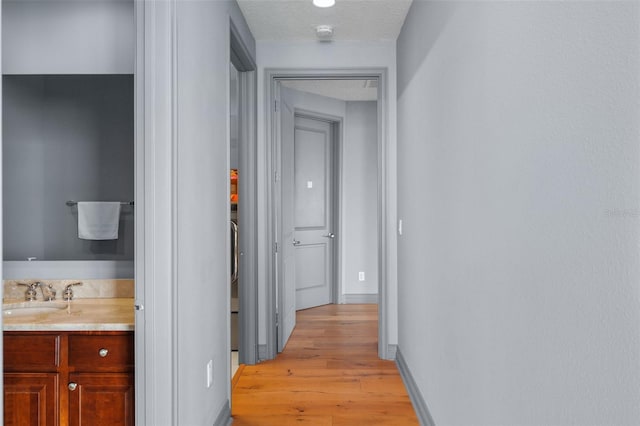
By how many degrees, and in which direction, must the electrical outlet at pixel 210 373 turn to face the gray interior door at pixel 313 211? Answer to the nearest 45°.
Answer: approximately 90° to its left

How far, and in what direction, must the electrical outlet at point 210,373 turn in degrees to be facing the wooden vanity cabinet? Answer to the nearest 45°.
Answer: approximately 135° to its right

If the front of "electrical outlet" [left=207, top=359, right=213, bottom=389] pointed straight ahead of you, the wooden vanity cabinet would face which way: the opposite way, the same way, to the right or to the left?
to the right

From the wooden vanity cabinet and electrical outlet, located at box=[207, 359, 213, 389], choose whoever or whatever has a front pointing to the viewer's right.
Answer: the electrical outlet

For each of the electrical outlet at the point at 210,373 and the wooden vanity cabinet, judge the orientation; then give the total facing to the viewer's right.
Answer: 1

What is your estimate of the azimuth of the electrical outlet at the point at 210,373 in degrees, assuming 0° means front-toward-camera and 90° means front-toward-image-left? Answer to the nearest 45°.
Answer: approximately 270°

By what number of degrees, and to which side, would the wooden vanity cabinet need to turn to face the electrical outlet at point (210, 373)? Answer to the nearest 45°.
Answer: approximately 135° to its left

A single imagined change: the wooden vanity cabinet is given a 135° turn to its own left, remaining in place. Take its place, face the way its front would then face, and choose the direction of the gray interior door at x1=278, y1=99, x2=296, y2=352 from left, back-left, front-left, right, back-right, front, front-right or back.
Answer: front
